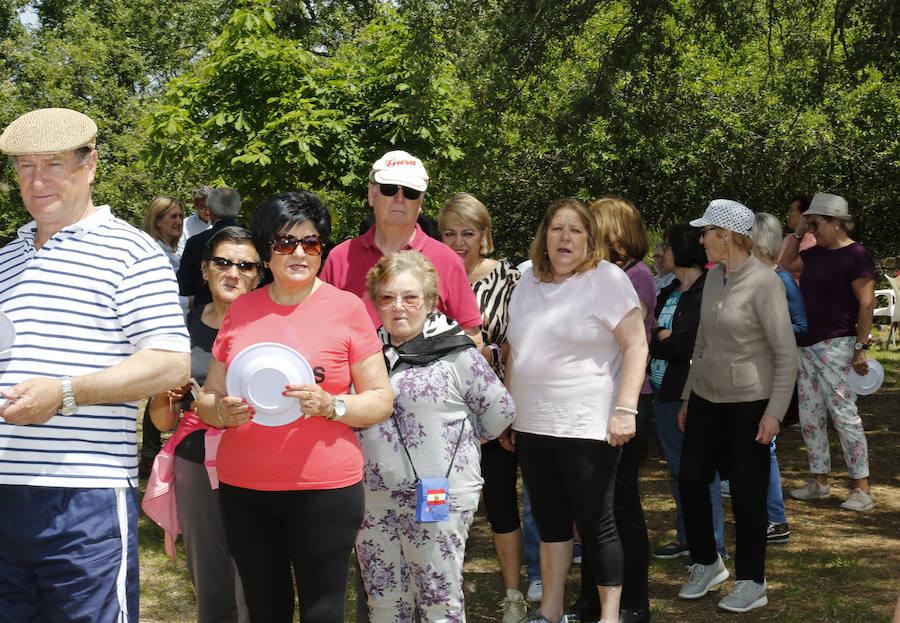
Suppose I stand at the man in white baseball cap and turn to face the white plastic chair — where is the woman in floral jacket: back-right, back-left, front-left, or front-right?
back-right

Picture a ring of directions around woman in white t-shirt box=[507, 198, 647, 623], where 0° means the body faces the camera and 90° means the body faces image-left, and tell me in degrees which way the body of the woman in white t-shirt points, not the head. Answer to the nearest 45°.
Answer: approximately 45°

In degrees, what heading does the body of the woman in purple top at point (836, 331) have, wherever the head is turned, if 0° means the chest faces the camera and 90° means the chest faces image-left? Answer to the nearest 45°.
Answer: approximately 45°

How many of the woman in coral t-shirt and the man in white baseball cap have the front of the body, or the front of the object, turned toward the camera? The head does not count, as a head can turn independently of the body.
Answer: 2

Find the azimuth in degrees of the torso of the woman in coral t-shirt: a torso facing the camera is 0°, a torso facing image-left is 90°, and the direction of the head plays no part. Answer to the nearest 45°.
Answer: approximately 0°

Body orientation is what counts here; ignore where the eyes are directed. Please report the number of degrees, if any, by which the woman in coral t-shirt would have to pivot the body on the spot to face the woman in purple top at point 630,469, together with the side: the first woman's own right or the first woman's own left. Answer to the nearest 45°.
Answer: approximately 135° to the first woman's own left
